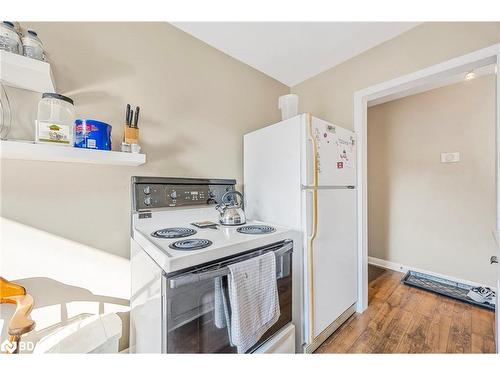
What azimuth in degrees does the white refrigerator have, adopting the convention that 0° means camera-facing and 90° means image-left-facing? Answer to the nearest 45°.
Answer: approximately 315°

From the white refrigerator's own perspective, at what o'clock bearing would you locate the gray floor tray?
The gray floor tray is roughly at 9 o'clock from the white refrigerator.

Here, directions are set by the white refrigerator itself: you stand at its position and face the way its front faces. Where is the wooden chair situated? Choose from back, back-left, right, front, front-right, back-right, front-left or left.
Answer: right

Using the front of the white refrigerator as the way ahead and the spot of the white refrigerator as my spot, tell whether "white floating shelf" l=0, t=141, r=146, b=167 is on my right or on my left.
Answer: on my right

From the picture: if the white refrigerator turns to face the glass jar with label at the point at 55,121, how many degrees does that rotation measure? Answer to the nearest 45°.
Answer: approximately 90° to its right

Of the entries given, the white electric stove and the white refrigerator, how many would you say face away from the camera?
0

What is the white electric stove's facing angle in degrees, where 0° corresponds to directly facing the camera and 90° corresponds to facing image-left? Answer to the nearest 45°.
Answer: approximately 315°
